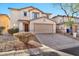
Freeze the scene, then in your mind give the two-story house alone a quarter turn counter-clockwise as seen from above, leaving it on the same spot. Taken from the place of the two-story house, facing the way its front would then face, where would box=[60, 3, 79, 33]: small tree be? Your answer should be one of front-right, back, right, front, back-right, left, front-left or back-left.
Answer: front

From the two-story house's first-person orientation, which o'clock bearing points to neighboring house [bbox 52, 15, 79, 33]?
The neighboring house is roughly at 9 o'clock from the two-story house.

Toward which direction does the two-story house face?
toward the camera
